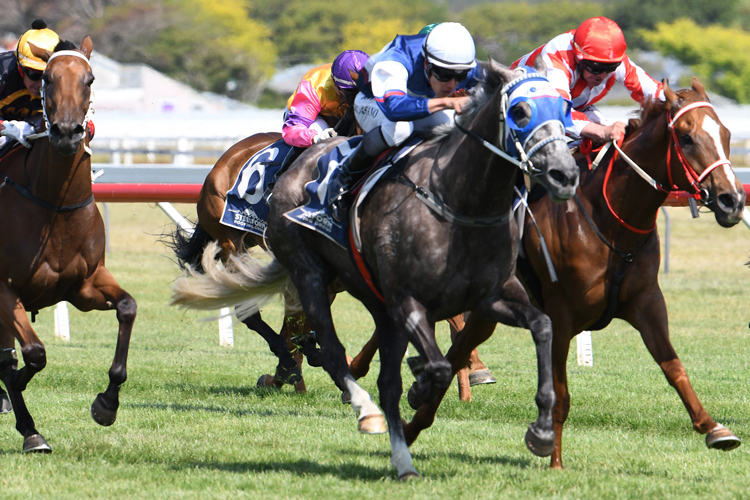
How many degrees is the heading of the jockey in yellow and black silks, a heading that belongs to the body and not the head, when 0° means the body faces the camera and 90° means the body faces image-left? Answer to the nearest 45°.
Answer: approximately 315°

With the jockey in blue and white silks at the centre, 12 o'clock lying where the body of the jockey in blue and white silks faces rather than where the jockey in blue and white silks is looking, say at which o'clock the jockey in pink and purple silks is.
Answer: The jockey in pink and purple silks is roughly at 7 o'clock from the jockey in blue and white silks.

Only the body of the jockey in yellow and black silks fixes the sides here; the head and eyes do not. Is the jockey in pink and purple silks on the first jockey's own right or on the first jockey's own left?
on the first jockey's own left

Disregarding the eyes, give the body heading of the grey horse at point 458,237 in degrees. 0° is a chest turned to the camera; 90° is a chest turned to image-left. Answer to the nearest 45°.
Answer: approximately 315°

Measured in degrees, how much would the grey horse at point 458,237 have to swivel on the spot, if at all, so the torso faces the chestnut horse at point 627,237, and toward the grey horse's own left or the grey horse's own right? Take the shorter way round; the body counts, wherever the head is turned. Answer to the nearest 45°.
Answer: approximately 90° to the grey horse's own left

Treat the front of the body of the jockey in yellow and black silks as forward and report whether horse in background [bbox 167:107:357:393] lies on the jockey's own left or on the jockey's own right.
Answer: on the jockey's own left

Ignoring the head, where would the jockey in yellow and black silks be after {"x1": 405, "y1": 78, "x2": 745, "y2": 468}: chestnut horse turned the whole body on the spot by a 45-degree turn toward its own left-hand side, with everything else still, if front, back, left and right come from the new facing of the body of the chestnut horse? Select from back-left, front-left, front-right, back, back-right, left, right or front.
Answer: back

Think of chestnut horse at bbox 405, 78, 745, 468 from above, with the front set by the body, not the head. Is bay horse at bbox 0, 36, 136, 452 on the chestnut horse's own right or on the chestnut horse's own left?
on the chestnut horse's own right

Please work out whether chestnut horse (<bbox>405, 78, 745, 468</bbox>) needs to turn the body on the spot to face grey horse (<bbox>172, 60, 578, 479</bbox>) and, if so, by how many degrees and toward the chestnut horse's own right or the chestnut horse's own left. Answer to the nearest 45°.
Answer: approximately 90° to the chestnut horse's own right
